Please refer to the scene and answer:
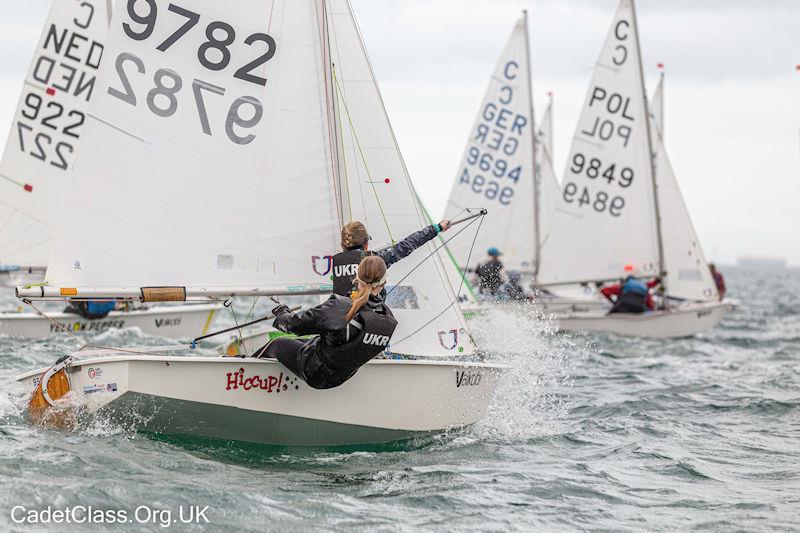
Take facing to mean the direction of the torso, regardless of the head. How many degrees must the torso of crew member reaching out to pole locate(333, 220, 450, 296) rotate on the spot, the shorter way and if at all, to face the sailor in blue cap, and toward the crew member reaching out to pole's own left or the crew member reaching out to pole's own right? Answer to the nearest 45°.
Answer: approximately 45° to the crew member reaching out to pole's own left

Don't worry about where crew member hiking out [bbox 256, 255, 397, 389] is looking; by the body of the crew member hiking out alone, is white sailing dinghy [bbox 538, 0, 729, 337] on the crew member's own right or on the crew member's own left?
on the crew member's own right

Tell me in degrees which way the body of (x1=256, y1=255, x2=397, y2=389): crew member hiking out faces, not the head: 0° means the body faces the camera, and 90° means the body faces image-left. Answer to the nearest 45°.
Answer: approximately 135°

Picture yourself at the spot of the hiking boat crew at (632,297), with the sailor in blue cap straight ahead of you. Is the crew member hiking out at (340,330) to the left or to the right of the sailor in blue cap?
left

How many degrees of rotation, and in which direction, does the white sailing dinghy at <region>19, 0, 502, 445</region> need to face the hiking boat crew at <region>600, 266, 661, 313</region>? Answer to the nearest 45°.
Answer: approximately 45° to its left

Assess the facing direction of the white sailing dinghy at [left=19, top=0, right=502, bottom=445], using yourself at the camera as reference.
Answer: facing to the right of the viewer

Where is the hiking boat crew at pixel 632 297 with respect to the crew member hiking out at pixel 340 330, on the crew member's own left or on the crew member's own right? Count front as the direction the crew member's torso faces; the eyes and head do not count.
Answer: on the crew member's own right

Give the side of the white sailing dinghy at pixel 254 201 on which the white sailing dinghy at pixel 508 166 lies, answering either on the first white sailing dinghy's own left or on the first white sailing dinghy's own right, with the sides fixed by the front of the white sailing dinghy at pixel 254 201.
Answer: on the first white sailing dinghy's own left

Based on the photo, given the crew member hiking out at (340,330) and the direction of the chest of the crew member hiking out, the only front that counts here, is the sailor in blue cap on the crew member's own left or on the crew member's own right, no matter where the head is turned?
on the crew member's own right

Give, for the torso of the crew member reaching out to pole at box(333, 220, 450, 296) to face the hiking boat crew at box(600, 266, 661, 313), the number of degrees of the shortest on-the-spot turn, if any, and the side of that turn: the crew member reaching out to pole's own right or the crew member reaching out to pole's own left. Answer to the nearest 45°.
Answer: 0° — they already face them

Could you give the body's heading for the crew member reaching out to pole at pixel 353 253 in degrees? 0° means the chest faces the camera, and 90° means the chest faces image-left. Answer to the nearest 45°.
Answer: approximately 225°

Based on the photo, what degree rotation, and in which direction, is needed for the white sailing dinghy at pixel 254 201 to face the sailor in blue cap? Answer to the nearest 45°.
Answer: approximately 45° to its left
